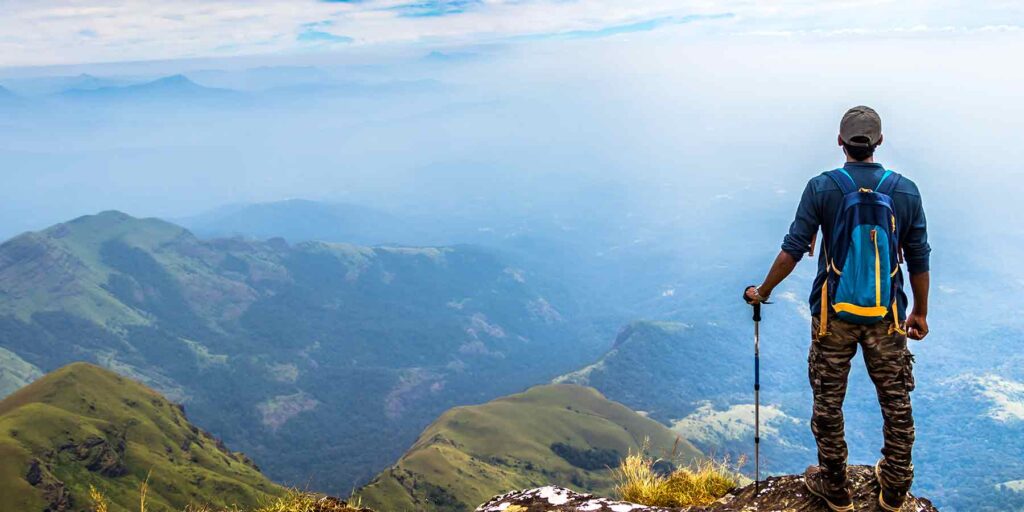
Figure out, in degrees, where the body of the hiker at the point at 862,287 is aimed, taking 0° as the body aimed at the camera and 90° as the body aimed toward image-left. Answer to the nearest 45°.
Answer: approximately 180°

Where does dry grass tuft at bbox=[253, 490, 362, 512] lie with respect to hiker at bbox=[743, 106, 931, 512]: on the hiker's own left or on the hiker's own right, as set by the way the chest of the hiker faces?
on the hiker's own left
